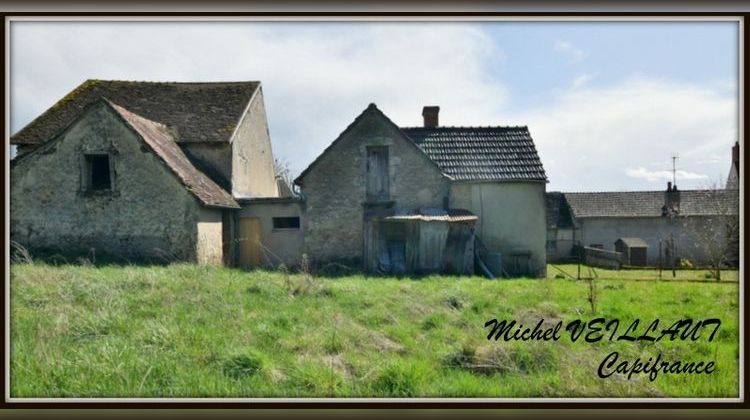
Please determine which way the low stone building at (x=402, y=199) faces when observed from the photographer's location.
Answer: facing the viewer

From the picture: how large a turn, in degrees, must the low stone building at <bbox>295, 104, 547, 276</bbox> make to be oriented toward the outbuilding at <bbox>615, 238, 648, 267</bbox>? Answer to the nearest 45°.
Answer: approximately 135° to its left

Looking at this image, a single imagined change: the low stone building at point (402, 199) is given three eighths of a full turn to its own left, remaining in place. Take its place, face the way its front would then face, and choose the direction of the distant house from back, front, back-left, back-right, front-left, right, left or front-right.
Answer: front
